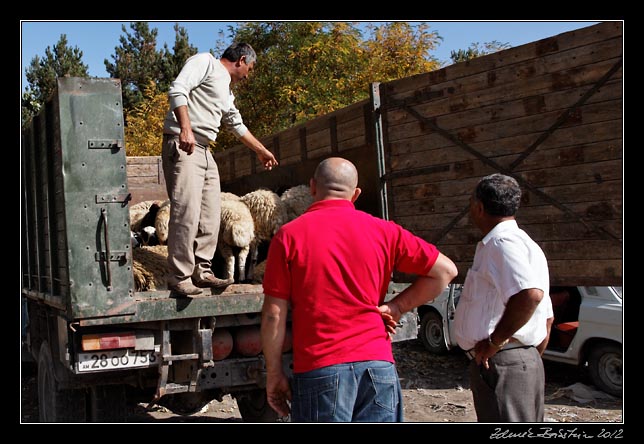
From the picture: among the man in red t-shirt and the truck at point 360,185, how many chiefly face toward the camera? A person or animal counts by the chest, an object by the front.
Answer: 0

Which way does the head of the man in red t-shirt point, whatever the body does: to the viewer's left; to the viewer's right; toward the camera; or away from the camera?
away from the camera

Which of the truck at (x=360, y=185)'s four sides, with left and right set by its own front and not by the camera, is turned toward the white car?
right

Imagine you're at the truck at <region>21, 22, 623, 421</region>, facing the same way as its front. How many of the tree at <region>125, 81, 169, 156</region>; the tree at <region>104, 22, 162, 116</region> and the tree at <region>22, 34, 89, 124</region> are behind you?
0

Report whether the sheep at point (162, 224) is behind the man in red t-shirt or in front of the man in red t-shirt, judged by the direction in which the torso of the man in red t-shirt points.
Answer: in front

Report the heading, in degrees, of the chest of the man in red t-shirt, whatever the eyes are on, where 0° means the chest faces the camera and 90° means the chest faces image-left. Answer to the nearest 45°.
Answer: approximately 180°
